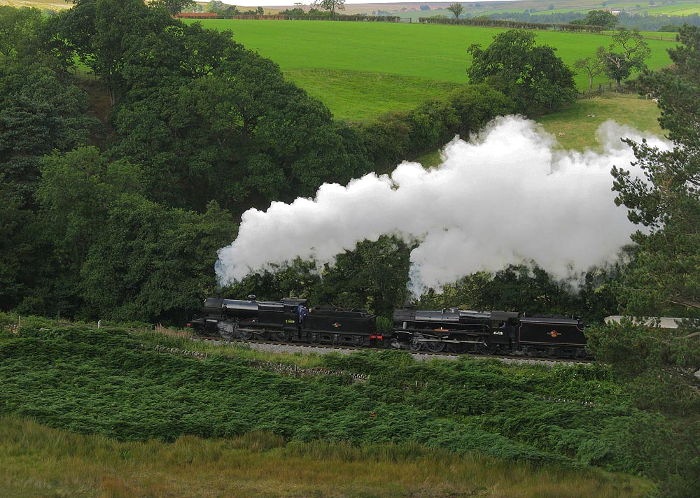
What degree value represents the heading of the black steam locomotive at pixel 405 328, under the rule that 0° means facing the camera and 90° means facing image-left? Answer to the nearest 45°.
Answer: approximately 90°
